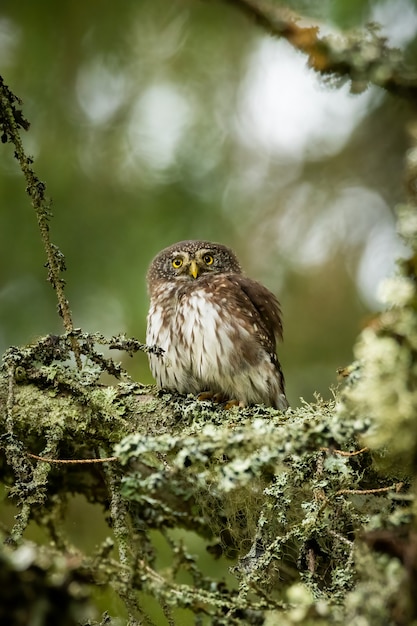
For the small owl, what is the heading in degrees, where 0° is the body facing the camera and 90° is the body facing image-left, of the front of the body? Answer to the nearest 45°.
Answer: approximately 45°

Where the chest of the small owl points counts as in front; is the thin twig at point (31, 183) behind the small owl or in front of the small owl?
in front

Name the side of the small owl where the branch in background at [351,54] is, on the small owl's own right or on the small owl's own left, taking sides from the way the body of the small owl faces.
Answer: on the small owl's own left
